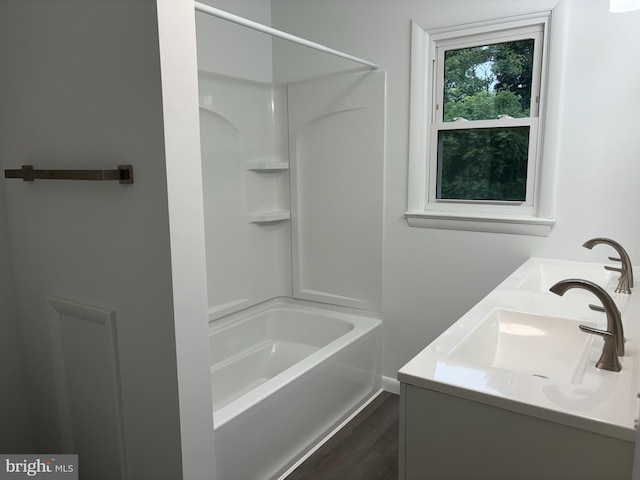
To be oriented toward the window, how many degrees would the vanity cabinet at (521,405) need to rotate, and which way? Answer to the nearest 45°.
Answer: approximately 90° to its right

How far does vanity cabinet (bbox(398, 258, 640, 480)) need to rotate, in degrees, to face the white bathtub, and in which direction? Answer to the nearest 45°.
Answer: approximately 45° to its right

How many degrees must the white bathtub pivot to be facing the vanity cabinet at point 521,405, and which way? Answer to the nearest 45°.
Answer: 0° — it already faces it

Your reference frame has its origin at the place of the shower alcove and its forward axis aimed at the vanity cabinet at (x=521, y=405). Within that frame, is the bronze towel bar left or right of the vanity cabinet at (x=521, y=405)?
right

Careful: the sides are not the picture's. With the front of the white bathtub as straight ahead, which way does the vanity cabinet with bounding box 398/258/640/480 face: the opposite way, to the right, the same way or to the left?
the opposite way

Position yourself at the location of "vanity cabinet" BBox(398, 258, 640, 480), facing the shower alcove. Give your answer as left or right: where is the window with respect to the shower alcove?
right

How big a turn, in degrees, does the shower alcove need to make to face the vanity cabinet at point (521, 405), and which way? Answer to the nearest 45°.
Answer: approximately 45° to its right

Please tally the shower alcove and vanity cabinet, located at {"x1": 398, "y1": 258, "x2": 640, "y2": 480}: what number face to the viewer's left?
1

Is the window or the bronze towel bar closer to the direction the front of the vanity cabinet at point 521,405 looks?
the bronze towel bar

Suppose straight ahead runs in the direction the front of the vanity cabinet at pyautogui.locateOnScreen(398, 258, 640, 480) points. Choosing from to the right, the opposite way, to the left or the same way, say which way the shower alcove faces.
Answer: the opposite way

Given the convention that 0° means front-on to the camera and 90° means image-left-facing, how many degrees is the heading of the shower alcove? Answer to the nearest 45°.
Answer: approximately 315°

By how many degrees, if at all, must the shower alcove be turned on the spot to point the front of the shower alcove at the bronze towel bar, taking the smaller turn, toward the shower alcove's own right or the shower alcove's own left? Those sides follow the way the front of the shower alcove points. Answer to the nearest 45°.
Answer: approximately 90° to the shower alcove's own right

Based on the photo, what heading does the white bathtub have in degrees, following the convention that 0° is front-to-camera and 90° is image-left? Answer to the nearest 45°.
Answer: approximately 315°
